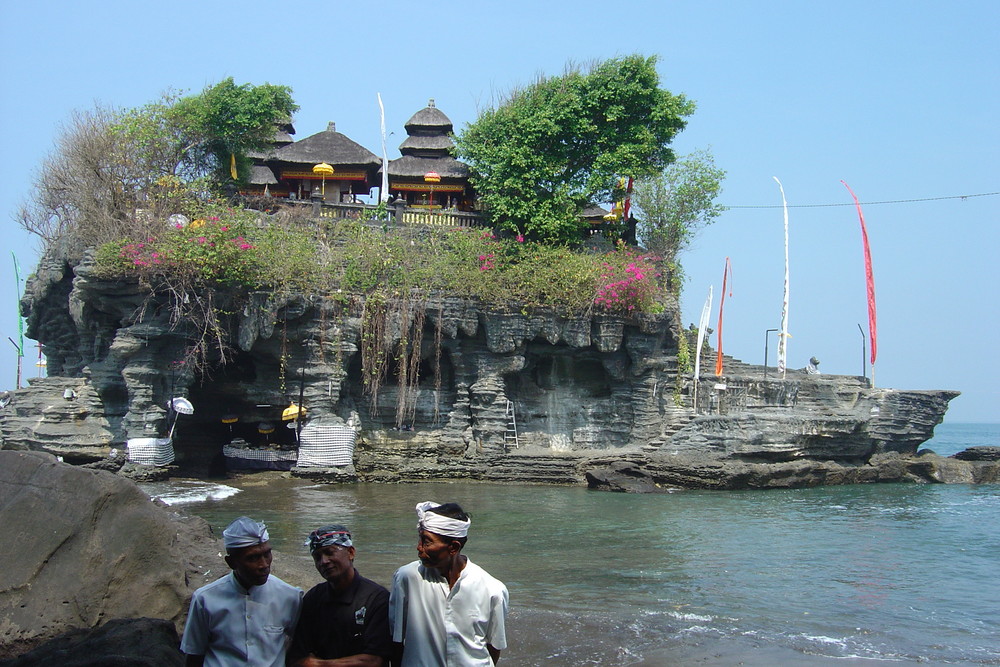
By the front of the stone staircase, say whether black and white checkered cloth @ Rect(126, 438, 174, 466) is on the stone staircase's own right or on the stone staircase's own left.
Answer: on the stone staircase's own right

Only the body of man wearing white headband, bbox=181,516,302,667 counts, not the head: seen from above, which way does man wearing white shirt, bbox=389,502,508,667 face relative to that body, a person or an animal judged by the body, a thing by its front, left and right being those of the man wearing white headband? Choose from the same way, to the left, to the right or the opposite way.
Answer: the same way

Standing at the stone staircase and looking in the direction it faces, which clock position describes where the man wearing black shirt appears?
The man wearing black shirt is roughly at 12 o'clock from the stone staircase.

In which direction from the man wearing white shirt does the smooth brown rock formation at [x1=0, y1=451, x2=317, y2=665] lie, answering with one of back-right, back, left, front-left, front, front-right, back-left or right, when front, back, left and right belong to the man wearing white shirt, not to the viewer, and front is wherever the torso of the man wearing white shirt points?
back-right

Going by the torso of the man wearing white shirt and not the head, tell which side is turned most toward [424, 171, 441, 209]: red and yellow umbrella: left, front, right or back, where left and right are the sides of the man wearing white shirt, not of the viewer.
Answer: back

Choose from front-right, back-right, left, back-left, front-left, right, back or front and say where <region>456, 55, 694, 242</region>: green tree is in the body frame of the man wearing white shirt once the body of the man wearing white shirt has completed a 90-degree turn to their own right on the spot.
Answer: right

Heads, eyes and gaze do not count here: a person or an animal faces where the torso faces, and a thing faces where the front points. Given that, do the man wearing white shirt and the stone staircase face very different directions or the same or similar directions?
same or similar directions

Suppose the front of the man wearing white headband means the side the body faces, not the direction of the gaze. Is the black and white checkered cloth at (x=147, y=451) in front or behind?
behind

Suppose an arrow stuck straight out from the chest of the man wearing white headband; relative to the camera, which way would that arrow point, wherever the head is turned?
toward the camera

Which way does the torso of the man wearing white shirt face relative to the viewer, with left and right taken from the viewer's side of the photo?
facing the viewer

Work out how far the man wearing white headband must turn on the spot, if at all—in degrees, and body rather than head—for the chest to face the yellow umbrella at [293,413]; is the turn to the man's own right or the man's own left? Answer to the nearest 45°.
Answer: approximately 180°
